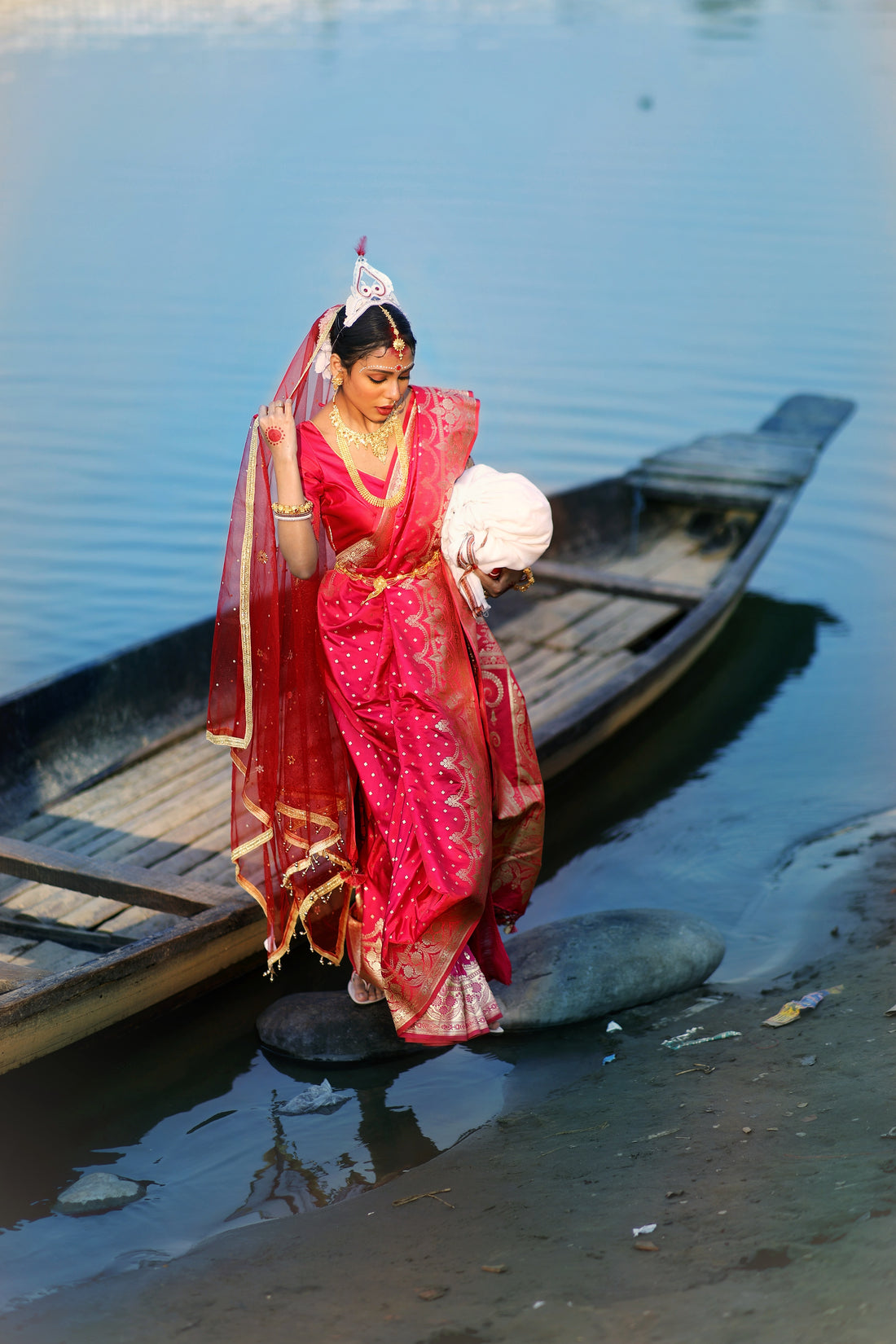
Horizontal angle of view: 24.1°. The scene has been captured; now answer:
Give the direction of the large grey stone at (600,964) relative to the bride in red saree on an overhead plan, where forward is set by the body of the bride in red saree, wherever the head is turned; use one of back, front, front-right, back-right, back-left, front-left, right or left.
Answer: back-left

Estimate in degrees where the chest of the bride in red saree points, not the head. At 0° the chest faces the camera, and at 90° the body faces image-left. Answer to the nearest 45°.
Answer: approximately 0°

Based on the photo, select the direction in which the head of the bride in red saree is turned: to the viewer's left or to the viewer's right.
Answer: to the viewer's right

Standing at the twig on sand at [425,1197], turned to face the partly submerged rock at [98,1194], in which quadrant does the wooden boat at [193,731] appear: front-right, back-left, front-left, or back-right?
front-right
